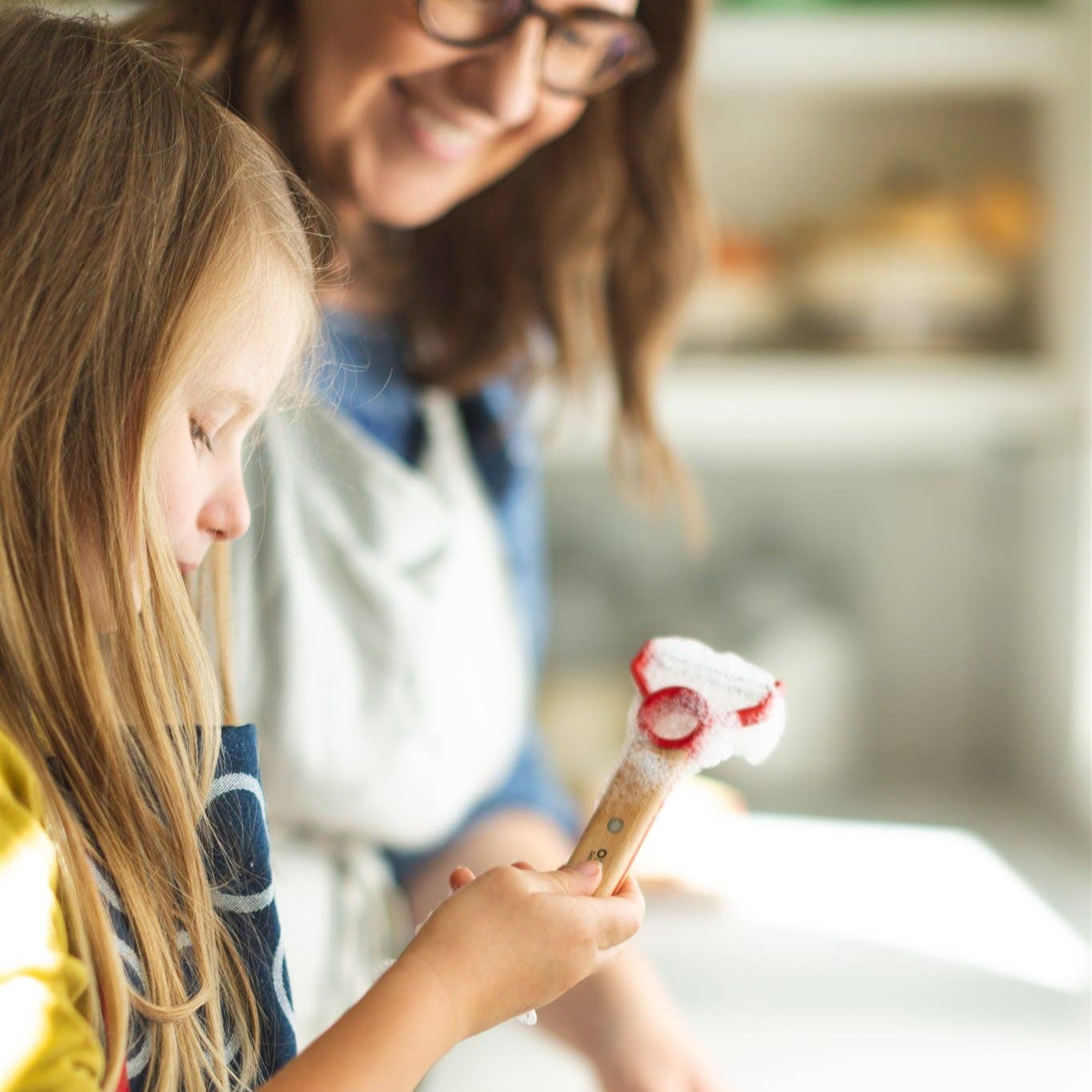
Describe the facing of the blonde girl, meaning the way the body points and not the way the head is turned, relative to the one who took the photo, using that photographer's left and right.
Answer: facing to the right of the viewer

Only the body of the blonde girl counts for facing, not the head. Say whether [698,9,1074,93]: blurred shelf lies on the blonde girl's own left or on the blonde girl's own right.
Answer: on the blonde girl's own left

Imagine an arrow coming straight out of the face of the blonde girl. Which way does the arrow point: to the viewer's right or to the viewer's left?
to the viewer's right

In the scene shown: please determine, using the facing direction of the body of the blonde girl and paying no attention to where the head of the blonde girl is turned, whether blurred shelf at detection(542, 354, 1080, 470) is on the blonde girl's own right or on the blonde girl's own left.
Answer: on the blonde girl's own left
